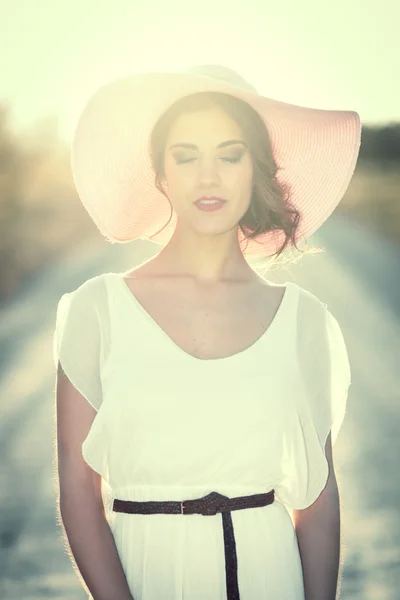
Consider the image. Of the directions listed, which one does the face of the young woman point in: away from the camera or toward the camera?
toward the camera

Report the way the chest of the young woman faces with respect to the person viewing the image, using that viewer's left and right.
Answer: facing the viewer
